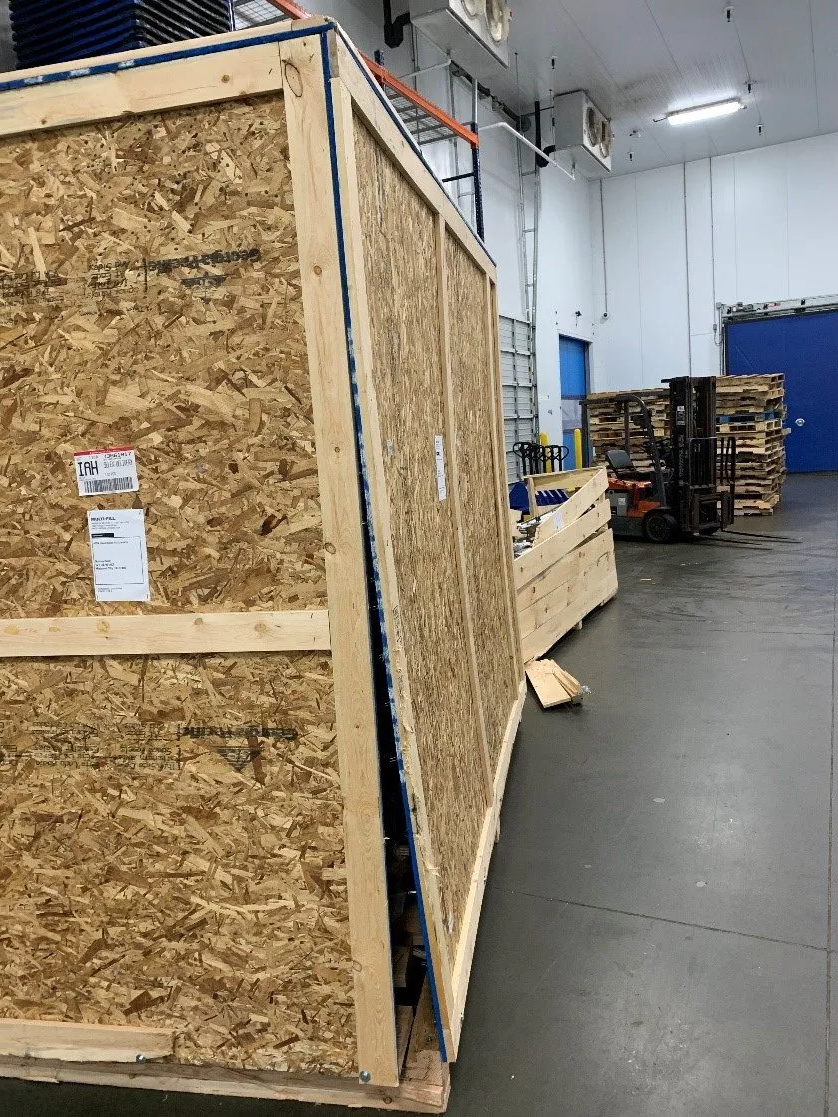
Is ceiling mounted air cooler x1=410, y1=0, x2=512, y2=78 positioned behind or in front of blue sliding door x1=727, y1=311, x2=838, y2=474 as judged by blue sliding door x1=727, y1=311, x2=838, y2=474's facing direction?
in front

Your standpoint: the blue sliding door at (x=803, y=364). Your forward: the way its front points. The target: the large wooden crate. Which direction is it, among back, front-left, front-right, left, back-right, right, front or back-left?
front

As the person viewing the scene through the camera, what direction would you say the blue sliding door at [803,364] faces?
facing the viewer

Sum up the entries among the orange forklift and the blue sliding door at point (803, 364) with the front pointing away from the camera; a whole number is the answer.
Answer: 0

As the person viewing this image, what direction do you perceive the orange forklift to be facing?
facing the viewer and to the right of the viewer

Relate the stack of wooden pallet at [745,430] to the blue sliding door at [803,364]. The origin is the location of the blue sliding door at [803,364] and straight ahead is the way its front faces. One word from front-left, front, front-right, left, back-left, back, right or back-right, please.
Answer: front

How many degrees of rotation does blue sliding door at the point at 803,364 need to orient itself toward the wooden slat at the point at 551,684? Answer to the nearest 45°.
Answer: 0° — it already faces it

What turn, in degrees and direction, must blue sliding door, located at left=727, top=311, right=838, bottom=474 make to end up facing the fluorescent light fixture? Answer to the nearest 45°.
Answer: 0° — it already faces it

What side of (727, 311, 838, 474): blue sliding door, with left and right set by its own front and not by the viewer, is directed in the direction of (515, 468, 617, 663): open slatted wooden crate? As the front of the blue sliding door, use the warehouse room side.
front
